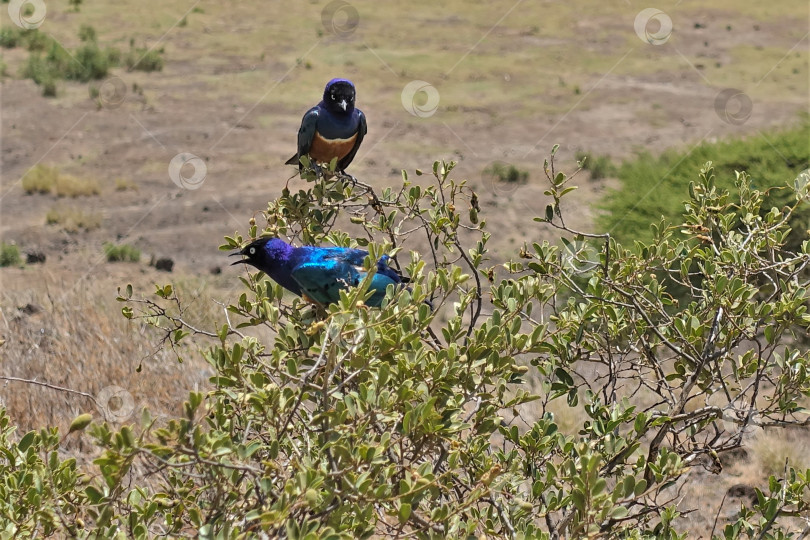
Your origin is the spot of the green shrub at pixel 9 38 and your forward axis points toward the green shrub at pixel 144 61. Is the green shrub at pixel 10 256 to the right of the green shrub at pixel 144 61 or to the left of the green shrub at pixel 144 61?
right

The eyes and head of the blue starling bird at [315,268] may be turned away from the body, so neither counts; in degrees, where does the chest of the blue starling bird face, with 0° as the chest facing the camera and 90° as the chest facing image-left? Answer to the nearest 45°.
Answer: approximately 90°

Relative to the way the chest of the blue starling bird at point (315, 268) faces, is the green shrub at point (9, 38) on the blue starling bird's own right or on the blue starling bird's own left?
on the blue starling bird's own right

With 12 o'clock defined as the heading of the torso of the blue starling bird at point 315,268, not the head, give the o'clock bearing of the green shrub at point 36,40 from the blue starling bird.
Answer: The green shrub is roughly at 2 o'clock from the blue starling bird.

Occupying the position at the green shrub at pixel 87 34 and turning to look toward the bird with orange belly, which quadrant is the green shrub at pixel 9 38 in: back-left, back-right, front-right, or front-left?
back-right

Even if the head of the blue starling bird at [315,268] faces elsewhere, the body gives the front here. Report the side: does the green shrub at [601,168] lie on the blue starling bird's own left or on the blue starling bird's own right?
on the blue starling bird's own right

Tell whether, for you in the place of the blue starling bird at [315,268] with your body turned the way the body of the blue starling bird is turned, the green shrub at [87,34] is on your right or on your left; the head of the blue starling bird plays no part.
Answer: on your right
